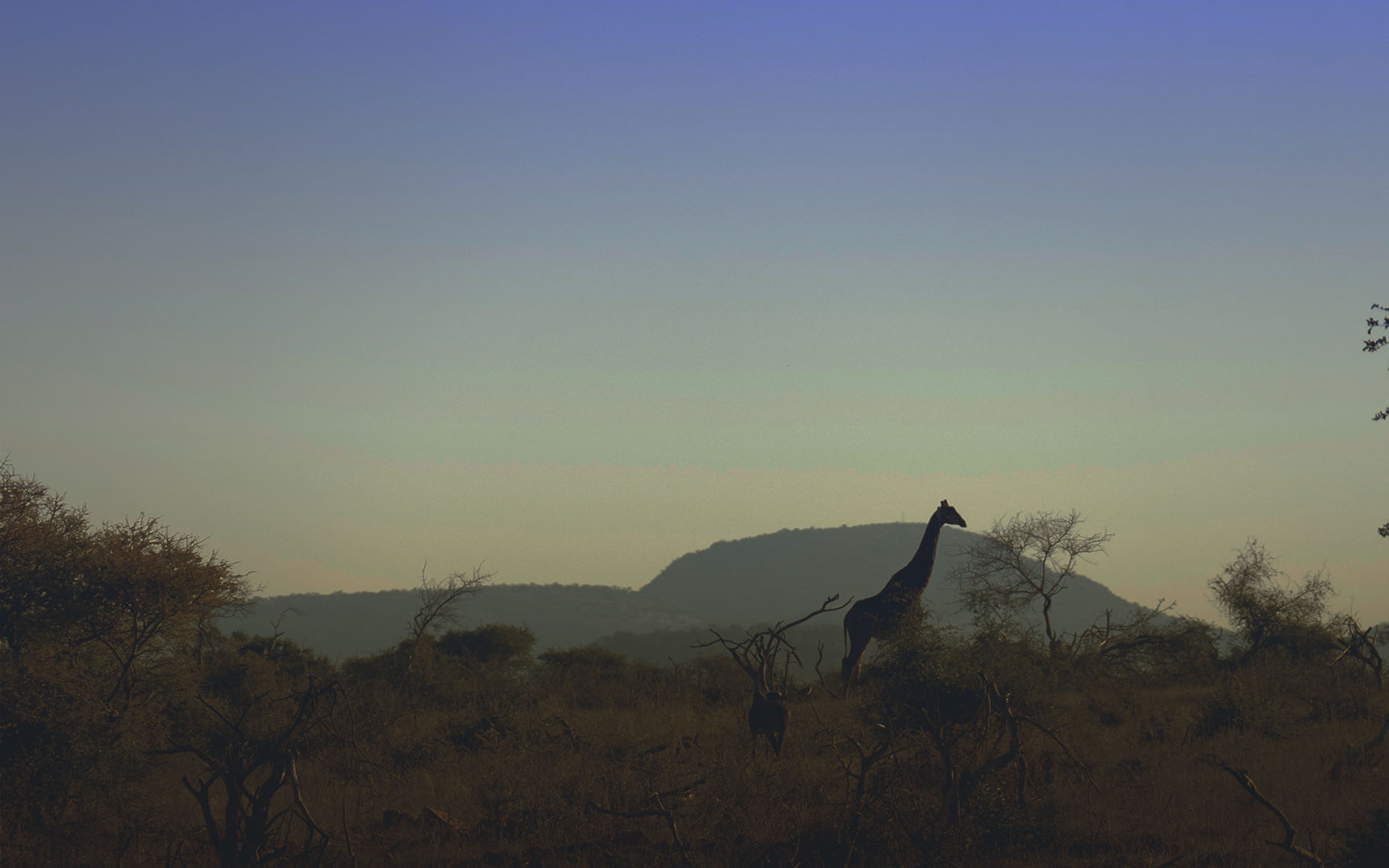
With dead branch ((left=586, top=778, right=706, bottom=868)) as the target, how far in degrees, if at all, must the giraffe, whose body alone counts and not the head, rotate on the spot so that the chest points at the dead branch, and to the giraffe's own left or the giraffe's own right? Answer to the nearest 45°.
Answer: approximately 90° to the giraffe's own right

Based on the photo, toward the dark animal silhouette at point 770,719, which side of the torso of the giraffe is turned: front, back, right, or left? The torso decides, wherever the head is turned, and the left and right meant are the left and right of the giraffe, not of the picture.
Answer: right

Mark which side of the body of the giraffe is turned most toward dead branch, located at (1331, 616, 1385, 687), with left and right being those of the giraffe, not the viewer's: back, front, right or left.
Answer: front

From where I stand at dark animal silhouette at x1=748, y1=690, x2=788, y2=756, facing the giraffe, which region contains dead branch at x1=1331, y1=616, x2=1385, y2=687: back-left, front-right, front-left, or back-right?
front-right

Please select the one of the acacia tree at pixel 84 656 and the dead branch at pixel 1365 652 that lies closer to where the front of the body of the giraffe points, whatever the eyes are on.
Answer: the dead branch

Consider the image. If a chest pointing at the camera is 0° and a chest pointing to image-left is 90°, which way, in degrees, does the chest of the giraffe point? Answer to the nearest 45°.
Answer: approximately 270°

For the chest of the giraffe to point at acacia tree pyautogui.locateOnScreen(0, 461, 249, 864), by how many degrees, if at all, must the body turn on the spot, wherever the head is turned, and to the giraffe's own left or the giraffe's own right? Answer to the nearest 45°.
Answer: approximately 180°

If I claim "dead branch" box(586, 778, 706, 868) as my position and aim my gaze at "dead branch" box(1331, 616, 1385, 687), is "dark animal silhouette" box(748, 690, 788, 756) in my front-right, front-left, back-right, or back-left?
front-left
